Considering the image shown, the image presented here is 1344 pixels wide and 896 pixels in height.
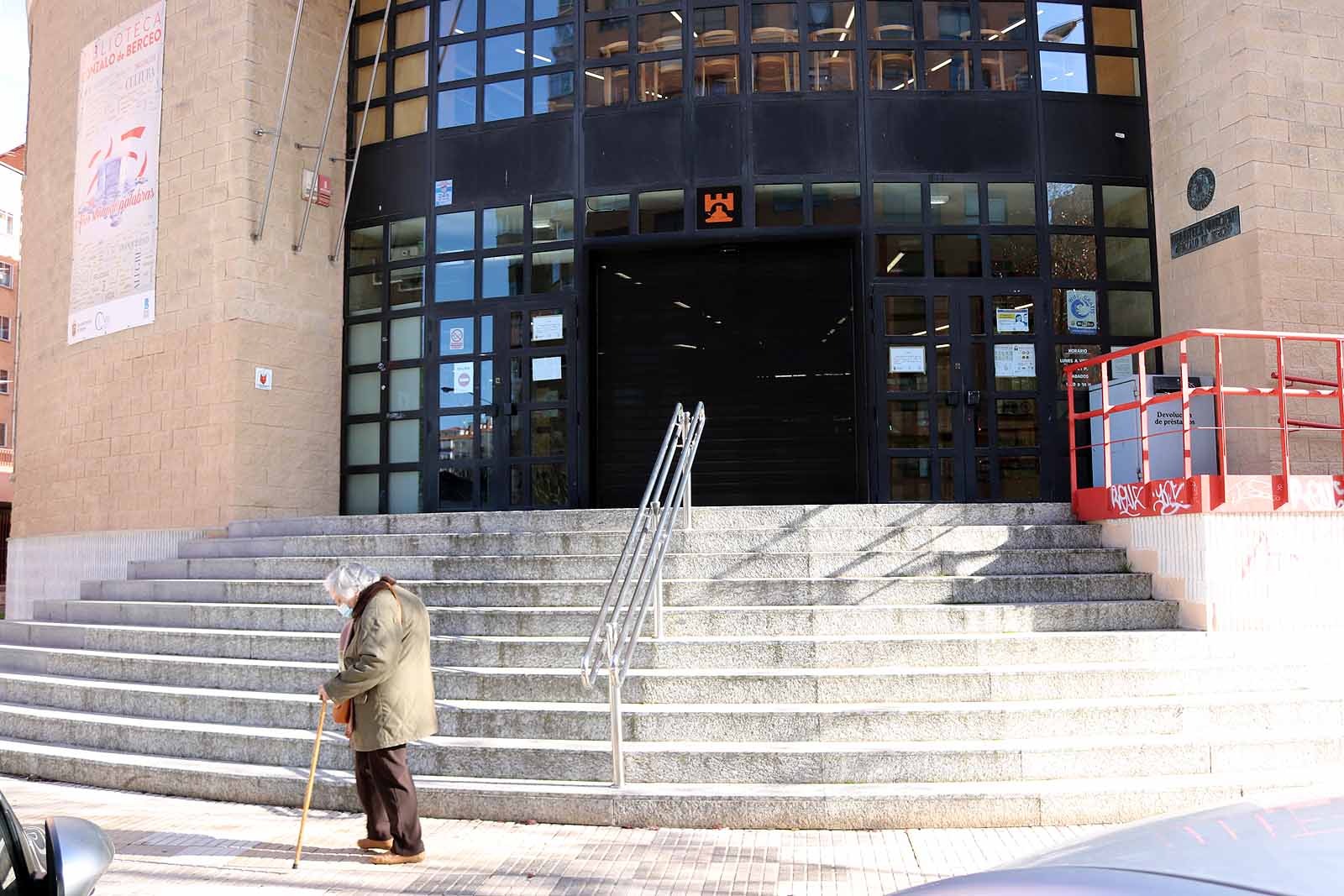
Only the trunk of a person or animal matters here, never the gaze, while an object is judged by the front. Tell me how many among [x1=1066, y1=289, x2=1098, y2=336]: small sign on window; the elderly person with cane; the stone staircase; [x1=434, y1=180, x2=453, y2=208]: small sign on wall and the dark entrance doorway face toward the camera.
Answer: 4

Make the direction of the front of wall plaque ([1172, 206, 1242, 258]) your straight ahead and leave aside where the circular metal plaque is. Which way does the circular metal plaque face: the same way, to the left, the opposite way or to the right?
the same way

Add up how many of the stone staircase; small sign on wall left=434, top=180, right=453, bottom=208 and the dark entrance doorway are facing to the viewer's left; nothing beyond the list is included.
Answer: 0

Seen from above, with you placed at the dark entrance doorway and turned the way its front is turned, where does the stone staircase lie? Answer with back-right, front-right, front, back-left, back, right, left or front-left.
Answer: front

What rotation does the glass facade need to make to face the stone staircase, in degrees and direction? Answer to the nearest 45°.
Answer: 0° — it already faces it

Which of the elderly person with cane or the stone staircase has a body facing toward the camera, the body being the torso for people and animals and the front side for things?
the stone staircase

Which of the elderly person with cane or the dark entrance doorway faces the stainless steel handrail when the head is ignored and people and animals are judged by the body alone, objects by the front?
the dark entrance doorway

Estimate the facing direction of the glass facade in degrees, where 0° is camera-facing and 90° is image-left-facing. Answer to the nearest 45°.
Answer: approximately 0°

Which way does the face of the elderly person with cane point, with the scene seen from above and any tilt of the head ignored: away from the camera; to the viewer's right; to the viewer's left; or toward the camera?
to the viewer's left

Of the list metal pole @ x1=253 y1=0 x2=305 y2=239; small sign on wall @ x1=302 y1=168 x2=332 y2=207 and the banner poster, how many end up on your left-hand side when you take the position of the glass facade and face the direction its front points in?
0

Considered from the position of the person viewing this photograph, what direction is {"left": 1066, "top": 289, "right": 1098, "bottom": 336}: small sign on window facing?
facing the viewer

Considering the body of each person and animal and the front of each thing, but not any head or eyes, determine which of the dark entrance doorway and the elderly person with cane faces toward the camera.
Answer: the dark entrance doorway

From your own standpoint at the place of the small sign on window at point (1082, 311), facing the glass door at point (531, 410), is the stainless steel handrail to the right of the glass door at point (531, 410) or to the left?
left

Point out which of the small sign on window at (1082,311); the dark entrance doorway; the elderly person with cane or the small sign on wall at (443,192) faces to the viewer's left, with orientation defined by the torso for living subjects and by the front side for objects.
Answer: the elderly person with cane

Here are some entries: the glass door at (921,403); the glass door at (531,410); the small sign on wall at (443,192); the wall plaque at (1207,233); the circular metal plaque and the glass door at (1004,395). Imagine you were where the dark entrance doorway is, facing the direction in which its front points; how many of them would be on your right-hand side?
2

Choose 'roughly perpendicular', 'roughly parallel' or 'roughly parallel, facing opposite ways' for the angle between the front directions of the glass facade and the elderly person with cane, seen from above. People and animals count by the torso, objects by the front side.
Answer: roughly perpendicular

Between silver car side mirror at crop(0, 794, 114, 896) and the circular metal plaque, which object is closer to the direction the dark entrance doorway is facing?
the silver car side mirror

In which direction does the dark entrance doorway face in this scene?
toward the camera
